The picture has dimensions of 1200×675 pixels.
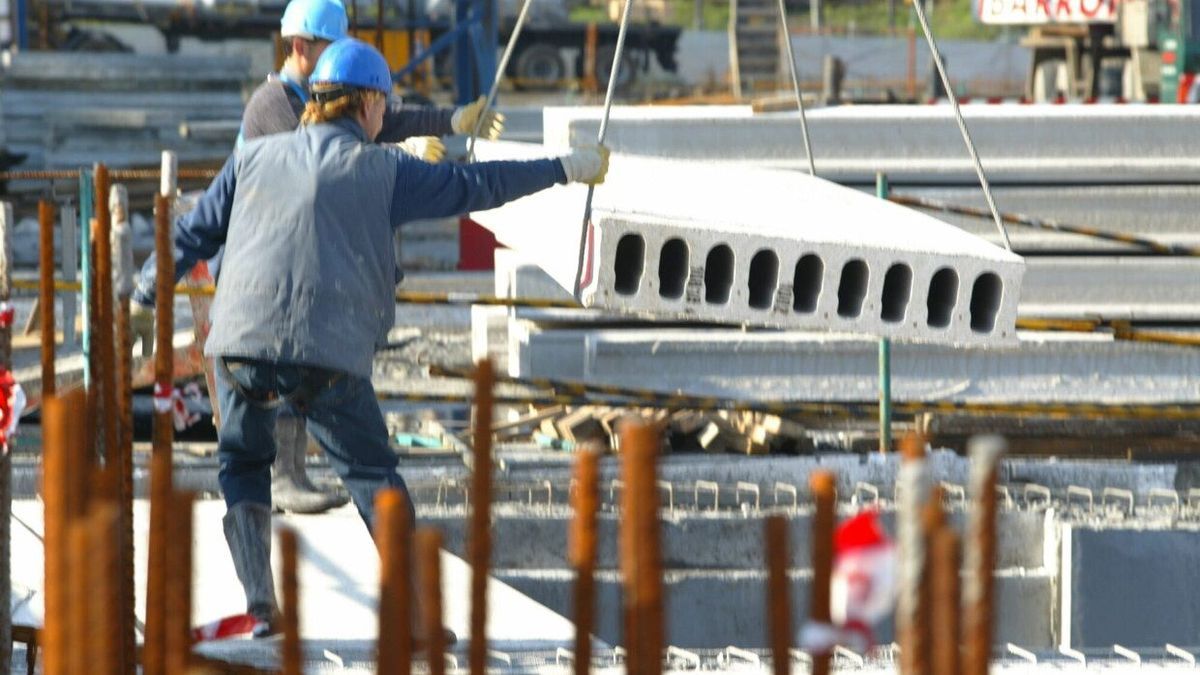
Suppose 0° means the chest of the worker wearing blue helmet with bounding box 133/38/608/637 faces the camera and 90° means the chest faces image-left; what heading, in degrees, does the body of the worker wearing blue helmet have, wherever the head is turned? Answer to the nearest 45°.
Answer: approximately 225°

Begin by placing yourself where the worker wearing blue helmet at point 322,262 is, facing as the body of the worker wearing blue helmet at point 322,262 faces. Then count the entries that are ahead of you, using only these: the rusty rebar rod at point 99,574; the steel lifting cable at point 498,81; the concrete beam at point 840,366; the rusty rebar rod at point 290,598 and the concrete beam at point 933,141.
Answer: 3

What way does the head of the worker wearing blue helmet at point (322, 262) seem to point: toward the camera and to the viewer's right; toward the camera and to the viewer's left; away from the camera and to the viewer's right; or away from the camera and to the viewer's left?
away from the camera and to the viewer's right

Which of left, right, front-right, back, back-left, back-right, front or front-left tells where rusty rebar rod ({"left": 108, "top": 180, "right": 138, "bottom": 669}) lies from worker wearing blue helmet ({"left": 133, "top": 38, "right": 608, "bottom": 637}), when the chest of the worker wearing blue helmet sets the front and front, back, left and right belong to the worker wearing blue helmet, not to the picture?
back

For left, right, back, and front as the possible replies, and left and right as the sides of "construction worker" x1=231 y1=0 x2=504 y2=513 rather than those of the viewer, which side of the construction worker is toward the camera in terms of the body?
right

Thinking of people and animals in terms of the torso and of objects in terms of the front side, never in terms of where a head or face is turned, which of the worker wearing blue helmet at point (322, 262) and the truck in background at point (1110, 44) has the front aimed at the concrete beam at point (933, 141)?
the worker wearing blue helmet

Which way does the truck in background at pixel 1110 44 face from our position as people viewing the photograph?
facing to the right of the viewer

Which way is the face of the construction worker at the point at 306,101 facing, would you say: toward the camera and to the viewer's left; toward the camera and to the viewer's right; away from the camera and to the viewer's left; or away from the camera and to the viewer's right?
away from the camera and to the viewer's right

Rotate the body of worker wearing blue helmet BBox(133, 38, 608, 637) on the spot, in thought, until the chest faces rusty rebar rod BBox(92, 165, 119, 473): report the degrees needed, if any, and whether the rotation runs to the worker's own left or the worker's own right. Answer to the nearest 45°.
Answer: approximately 180°

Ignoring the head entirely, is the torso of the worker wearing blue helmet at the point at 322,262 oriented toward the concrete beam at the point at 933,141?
yes
